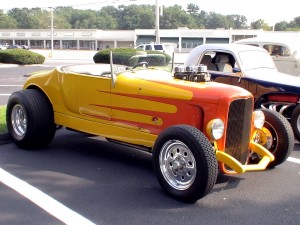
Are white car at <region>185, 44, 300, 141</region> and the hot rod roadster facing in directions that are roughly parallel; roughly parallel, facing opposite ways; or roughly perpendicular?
roughly parallel

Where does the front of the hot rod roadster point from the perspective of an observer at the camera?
facing the viewer and to the right of the viewer

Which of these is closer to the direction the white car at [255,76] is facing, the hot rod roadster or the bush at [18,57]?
the hot rod roadster

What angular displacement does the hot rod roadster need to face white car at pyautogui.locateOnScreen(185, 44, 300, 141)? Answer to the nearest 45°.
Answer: approximately 90° to its left

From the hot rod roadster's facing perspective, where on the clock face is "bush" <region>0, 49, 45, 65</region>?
The bush is roughly at 7 o'clock from the hot rod roadster.

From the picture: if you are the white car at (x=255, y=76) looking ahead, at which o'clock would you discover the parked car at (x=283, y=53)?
The parked car is roughly at 8 o'clock from the white car.

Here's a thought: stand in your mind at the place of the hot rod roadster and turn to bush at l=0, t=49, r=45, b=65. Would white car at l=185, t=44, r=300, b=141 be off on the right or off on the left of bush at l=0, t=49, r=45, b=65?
right
